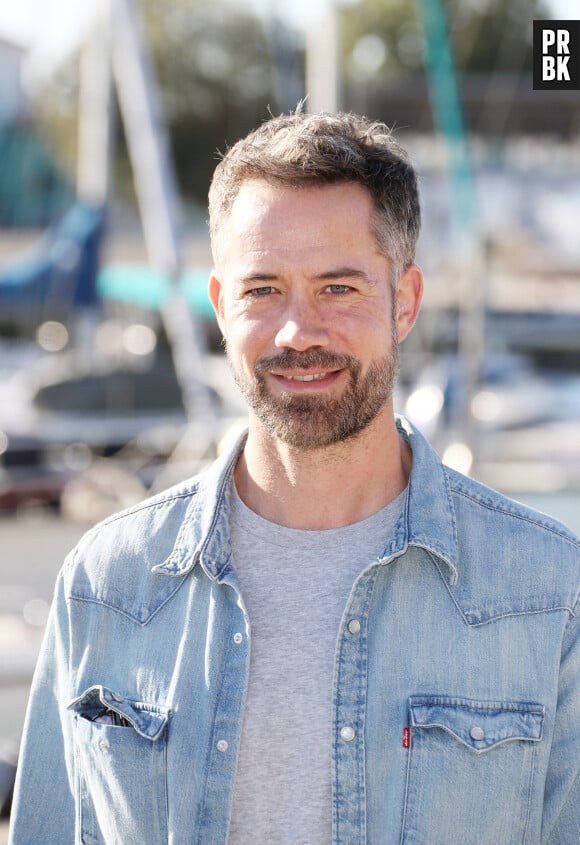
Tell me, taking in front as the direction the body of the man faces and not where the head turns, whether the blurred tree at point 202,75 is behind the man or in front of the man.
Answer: behind

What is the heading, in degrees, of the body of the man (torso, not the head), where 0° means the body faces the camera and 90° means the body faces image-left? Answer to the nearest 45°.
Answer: approximately 0°

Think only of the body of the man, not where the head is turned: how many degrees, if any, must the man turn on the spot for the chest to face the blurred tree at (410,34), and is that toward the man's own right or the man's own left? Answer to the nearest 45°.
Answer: approximately 180°
